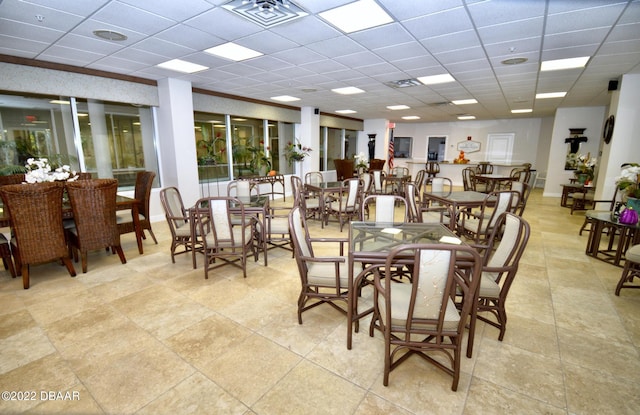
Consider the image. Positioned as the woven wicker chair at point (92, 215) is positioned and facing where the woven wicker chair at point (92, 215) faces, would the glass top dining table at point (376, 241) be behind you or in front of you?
behind

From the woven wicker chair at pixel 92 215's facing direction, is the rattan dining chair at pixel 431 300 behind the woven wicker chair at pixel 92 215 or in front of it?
behind

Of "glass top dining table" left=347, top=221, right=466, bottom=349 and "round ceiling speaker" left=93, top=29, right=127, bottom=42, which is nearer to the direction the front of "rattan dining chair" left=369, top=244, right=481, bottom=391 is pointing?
the glass top dining table

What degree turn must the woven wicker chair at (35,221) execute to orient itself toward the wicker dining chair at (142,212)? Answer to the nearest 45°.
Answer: approximately 90° to its right

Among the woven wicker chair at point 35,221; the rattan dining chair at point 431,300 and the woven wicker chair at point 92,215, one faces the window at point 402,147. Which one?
the rattan dining chair

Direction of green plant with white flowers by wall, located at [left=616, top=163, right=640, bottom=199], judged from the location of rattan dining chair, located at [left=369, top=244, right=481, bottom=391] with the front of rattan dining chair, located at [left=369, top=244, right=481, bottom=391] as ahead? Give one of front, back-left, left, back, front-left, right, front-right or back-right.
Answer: front-right

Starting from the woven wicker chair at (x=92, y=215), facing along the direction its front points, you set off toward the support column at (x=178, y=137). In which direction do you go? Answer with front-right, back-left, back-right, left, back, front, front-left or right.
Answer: right

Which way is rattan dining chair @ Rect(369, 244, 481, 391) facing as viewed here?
away from the camera

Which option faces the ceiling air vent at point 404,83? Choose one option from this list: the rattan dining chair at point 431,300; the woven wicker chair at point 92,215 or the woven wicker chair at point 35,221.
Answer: the rattan dining chair

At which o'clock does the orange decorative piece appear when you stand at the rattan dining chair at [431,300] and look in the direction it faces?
The orange decorative piece is roughly at 12 o'clock from the rattan dining chair.

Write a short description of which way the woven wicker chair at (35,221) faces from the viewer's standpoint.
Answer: facing away from the viewer and to the left of the viewer

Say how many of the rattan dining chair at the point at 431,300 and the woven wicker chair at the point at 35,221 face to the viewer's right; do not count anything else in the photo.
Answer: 0

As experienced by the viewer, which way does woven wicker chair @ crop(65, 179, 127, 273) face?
facing away from the viewer and to the left of the viewer
